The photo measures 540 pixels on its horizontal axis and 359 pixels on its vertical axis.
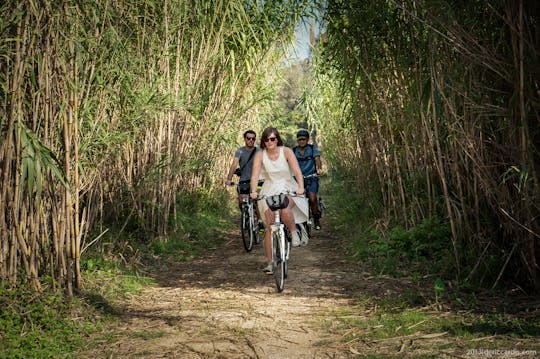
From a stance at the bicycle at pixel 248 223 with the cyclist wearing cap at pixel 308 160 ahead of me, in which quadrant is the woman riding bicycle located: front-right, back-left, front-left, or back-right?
back-right

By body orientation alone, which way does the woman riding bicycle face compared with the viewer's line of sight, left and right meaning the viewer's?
facing the viewer

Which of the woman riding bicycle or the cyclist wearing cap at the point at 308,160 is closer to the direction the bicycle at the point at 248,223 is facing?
the woman riding bicycle

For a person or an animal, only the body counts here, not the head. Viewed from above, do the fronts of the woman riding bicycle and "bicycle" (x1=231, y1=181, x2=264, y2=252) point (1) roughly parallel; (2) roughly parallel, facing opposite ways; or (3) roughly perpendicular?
roughly parallel

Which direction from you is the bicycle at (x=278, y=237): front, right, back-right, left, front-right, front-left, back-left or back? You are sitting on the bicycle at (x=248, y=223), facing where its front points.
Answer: front

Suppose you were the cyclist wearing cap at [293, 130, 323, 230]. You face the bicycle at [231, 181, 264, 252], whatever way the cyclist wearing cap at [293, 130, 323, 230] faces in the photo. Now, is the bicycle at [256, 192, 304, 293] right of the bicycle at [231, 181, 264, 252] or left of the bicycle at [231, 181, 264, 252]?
left

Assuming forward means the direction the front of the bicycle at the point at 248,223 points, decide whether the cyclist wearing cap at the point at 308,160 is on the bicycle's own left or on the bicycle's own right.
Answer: on the bicycle's own left

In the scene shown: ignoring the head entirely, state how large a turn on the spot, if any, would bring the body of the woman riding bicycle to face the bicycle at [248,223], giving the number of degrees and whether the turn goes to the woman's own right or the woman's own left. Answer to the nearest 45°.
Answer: approximately 180°

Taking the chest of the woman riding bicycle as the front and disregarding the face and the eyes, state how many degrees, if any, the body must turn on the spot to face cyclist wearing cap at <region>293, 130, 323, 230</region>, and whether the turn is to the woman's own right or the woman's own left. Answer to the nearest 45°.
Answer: approximately 180°

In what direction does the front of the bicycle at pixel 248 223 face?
toward the camera

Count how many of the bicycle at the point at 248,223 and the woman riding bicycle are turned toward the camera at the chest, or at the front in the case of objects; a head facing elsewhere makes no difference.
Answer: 2

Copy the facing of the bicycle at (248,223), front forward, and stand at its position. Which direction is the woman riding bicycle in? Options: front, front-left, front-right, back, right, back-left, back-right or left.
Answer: front
